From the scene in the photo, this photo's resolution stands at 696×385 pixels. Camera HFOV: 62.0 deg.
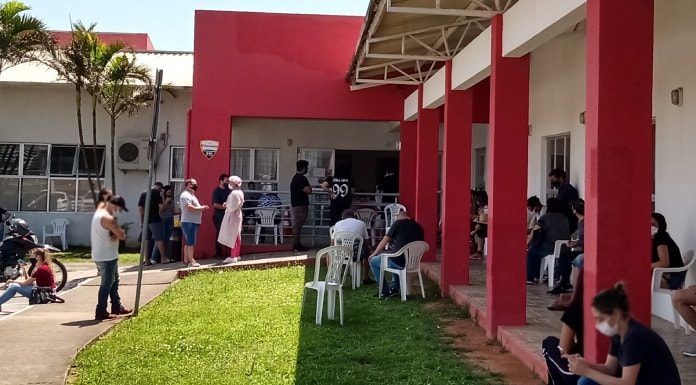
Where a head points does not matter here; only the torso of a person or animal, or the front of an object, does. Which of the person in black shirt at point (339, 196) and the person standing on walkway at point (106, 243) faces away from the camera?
the person in black shirt

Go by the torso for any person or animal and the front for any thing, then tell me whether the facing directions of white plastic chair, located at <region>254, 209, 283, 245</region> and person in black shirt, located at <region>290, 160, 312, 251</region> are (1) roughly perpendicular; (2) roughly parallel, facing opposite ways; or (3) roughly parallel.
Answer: roughly perpendicular

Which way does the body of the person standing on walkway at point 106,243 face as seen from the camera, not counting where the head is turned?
to the viewer's right

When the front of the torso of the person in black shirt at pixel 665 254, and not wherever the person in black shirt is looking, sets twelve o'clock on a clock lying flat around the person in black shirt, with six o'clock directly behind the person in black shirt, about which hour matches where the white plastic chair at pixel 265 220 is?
The white plastic chair is roughly at 1 o'clock from the person in black shirt.

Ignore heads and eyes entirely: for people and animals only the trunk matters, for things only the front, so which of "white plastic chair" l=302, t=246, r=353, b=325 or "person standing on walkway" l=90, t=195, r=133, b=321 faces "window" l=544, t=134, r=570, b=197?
the person standing on walkway

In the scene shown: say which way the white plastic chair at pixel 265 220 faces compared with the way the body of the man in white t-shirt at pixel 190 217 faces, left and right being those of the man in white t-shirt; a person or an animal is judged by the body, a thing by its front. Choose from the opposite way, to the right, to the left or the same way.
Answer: to the left

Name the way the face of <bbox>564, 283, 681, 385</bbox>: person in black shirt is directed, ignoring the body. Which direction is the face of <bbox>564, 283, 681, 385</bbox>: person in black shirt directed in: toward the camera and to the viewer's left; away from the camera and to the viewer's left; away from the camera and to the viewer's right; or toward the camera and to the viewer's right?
toward the camera and to the viewer's left

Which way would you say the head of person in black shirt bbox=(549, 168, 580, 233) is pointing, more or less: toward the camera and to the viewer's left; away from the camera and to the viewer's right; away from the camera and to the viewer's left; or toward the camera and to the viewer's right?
toward the camera and to the viewer's left

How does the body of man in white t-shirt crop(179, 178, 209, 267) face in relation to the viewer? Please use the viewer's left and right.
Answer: facing to the right of the viewer

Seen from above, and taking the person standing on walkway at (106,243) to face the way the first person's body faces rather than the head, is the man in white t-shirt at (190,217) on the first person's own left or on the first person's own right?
on the first person's own left

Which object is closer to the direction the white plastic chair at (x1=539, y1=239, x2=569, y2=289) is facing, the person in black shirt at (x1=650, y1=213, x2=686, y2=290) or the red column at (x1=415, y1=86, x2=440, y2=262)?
the red column
